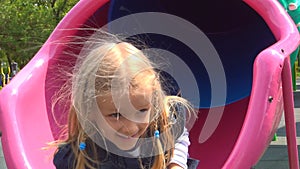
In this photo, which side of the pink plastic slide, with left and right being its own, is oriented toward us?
front

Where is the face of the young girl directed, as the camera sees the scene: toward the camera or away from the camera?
toward the camera
